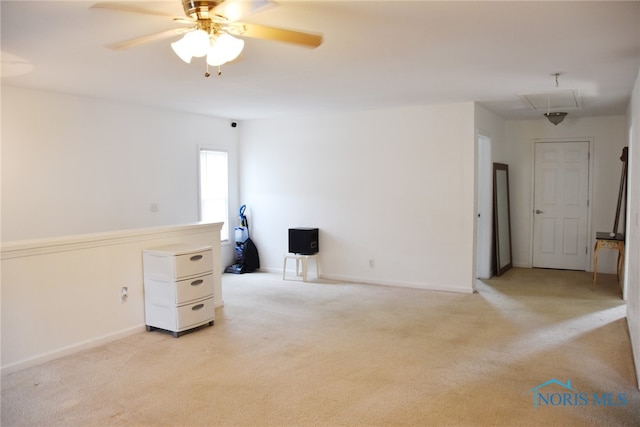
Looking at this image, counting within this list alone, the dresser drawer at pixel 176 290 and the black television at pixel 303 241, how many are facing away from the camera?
0

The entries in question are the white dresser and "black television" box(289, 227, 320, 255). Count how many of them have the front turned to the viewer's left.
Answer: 0

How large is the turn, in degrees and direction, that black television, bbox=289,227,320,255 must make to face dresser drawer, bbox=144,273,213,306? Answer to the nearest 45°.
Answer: approximately 45° to its right

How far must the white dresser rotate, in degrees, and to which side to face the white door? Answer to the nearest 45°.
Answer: approximately 45° to its left

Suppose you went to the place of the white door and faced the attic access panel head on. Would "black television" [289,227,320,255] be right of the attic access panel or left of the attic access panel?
right

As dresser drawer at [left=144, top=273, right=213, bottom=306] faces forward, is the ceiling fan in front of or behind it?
in front

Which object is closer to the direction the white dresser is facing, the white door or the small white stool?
the white door

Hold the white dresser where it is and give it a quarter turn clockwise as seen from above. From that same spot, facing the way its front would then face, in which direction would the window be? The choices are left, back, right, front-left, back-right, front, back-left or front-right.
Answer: back-right

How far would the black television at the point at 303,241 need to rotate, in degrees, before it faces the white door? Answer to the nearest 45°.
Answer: approximately 90° to its left

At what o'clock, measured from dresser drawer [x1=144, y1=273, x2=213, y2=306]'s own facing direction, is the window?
The window is roughly at 8 o'clock from the dresser drawer.

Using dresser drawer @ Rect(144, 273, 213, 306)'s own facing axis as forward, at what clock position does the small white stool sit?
The small white stool is roughly at 9 o'clock from the dresser drawer.

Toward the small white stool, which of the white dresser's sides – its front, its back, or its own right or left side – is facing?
left

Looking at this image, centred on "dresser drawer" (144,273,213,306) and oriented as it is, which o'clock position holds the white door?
The white door is roughly at 10 o'clock from the dresser drawer.

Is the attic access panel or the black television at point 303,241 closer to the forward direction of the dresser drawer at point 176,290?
the attic access panel

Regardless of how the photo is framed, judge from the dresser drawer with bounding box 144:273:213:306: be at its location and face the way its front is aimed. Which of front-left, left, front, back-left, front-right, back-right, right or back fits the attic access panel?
front-left
